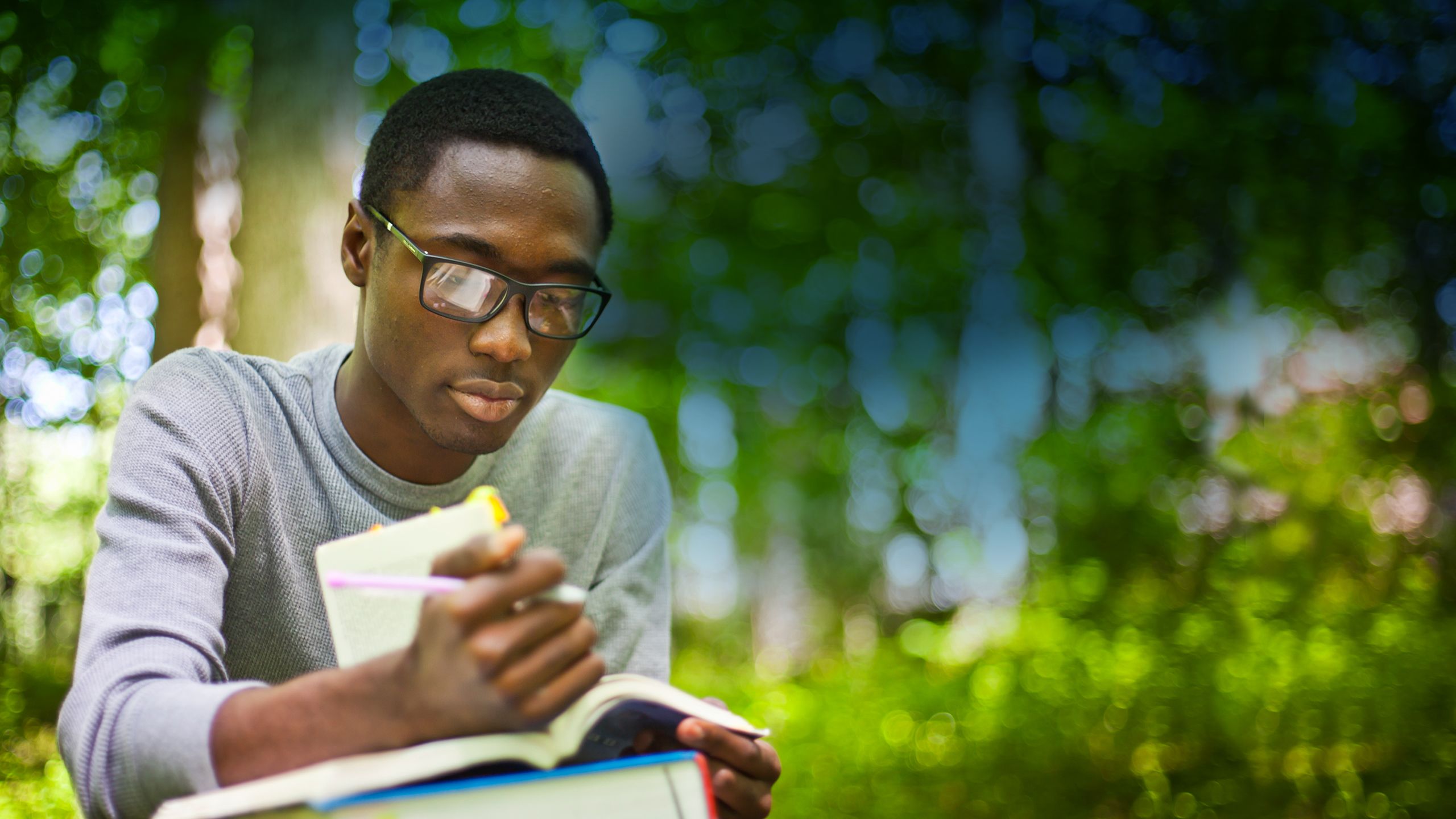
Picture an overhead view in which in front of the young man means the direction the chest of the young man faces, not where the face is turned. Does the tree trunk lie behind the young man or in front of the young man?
behind

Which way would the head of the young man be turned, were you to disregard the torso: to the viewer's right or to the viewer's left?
to the viewer's right
